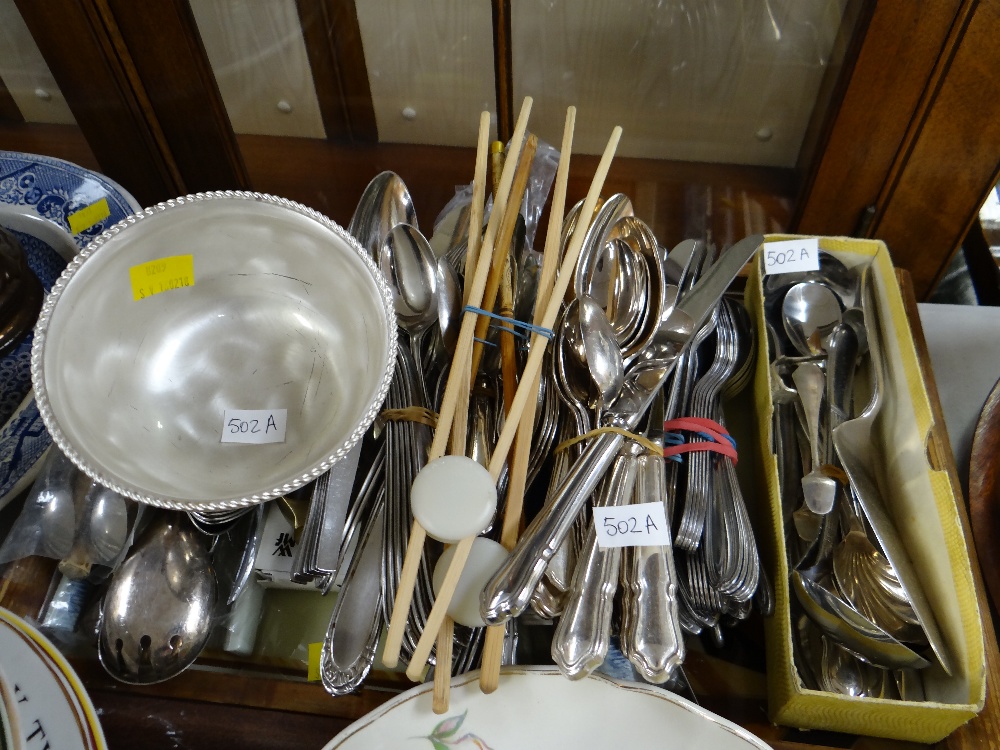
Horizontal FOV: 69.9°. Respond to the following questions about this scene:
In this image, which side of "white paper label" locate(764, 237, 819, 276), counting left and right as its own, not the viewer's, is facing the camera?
front

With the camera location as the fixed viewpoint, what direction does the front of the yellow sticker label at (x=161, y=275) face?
facing the viewer

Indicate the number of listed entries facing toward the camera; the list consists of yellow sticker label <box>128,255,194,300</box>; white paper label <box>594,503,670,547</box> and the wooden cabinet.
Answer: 3

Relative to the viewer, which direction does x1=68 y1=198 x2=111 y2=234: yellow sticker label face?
toward the camera

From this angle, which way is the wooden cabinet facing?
toward the camera

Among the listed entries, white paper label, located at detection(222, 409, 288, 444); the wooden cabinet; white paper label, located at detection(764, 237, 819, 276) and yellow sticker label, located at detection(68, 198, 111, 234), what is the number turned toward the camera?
4

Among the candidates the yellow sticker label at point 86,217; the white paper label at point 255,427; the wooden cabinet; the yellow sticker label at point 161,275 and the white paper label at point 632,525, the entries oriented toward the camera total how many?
5

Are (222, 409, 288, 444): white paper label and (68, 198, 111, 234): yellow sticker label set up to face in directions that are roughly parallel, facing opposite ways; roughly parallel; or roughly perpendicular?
roughly parallel
